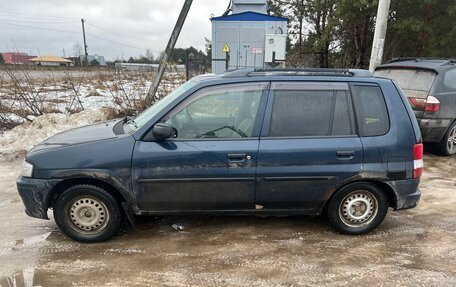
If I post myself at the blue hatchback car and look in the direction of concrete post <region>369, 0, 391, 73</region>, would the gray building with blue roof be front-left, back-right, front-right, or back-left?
front-left

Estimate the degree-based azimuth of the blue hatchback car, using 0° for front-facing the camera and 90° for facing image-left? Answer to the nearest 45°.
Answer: approximately 90°

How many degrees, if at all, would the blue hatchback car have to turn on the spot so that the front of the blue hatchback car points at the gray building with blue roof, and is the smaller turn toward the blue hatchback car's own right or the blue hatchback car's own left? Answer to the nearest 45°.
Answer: approximately 90° to the blue hatchback car's own right

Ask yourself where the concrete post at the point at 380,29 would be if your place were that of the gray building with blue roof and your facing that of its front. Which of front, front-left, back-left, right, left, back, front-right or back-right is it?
front-left

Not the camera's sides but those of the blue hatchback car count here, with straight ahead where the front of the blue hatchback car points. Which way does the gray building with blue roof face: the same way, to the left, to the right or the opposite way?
to the left

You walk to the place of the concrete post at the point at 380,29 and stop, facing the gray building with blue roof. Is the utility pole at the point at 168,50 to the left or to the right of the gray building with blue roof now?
left

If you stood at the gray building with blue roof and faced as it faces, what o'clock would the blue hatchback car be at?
The blue hatchback car is roughly at 12 o'clock from the gray building with blue roof.

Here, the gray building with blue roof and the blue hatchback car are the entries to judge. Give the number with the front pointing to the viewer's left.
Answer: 1

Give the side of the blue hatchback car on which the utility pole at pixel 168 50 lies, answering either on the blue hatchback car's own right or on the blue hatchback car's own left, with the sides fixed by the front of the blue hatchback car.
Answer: on the blue hatchback car's own right

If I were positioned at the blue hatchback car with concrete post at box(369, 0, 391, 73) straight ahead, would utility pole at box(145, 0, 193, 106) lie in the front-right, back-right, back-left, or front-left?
front-left

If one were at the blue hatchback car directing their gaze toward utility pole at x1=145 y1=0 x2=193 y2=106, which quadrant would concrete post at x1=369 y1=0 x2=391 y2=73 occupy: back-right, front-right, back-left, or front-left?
front-right

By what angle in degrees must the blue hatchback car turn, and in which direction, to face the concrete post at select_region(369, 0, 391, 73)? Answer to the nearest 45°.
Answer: approximately 135° to its right

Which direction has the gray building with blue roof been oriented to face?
toward the camera

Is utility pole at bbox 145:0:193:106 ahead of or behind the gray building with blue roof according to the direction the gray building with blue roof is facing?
ahead

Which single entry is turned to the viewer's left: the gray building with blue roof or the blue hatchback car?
the blue hatchback car
